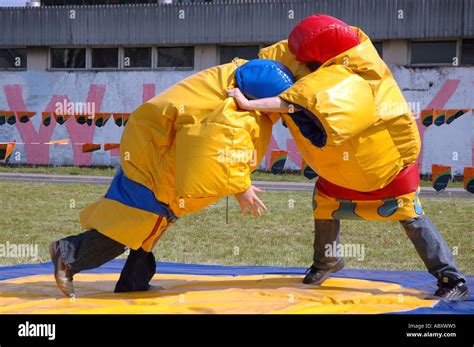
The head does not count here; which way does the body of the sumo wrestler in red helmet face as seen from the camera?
to the viewer's left

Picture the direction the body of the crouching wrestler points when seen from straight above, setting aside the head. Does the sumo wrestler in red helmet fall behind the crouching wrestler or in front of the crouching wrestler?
in front

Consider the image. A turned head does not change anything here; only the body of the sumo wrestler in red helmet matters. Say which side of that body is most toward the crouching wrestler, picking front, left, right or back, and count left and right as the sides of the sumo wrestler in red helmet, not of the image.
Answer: front

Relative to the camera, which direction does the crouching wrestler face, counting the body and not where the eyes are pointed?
to the viewer's right

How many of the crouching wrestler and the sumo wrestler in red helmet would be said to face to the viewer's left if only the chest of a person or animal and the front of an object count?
1

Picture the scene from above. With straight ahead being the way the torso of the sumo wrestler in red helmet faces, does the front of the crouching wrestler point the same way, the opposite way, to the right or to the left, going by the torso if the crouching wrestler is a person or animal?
the opposite way
